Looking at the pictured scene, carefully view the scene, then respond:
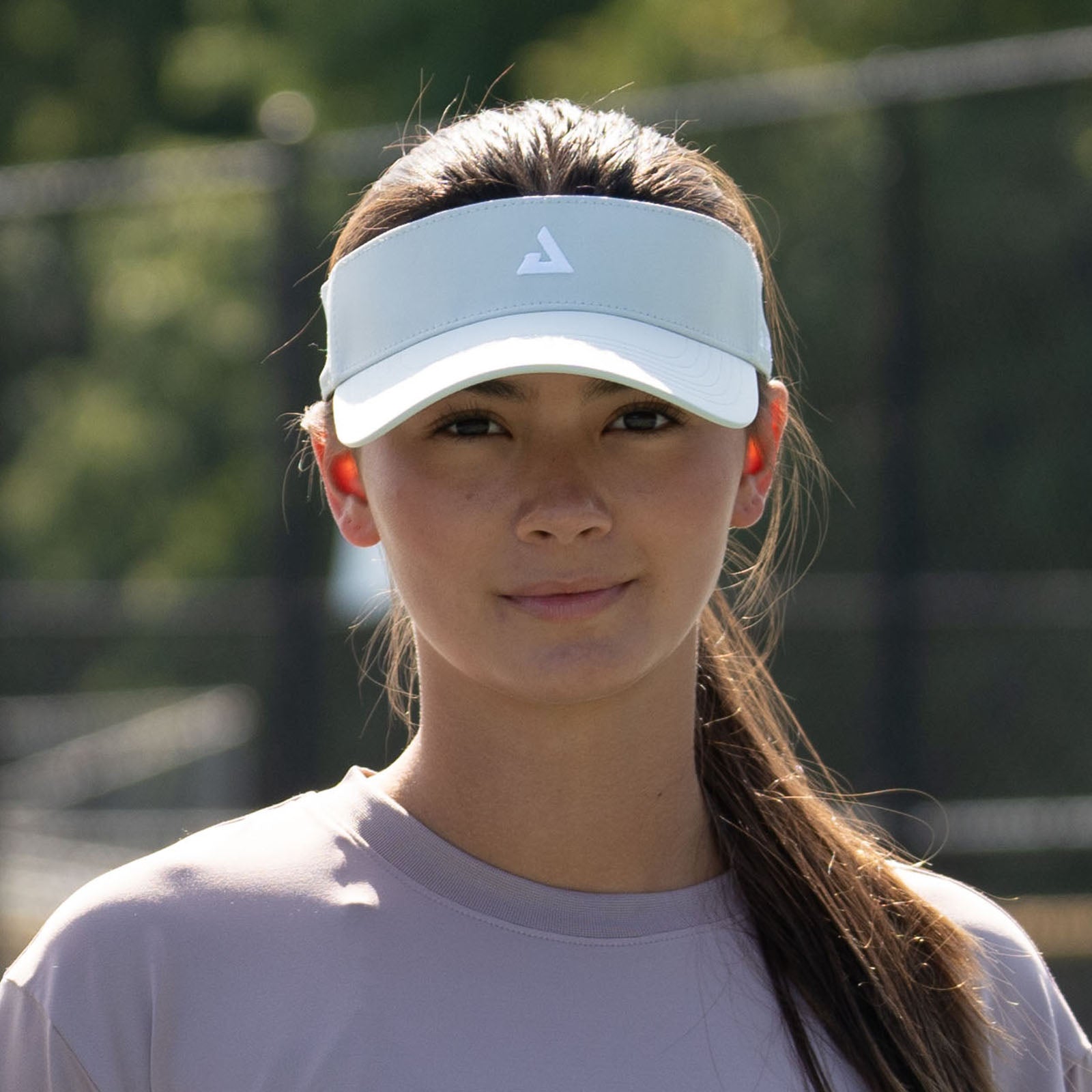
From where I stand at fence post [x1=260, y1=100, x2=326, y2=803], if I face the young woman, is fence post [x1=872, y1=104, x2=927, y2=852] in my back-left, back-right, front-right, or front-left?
front-left

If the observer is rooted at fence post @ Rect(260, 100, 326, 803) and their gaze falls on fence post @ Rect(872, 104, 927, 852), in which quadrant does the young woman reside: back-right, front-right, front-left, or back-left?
front-right

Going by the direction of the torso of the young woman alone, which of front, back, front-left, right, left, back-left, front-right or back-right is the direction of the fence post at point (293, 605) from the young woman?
back

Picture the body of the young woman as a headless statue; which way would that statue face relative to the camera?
toward the camera

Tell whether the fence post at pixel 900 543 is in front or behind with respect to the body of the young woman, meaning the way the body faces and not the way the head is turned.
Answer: behind

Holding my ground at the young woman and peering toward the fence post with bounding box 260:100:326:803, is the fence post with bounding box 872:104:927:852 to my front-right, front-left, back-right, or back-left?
front-right

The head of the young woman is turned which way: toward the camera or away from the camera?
toward the camera
